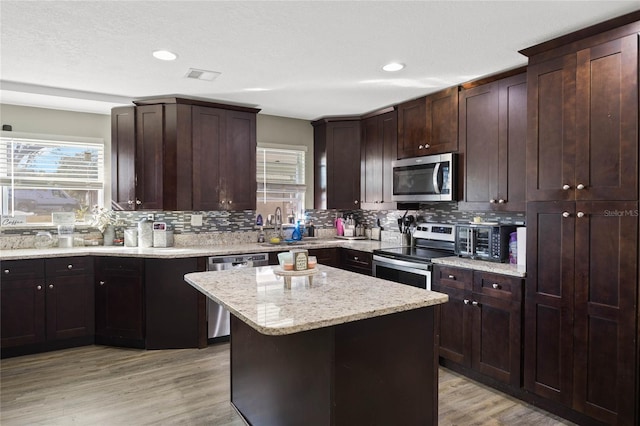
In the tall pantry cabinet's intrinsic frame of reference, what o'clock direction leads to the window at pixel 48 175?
The window is roughly at 1 o'clock from the tall pantry cabinet.

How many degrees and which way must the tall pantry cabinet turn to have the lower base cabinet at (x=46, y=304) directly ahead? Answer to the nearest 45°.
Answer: approximately 45° to its right

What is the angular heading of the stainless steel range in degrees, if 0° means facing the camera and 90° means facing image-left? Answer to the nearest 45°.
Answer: approximately 45°

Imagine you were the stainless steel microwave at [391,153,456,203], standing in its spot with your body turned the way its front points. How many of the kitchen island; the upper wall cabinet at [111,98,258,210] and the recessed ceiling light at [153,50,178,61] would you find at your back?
0

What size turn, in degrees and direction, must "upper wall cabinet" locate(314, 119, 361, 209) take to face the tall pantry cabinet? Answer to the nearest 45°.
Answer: approximately 45° to its left

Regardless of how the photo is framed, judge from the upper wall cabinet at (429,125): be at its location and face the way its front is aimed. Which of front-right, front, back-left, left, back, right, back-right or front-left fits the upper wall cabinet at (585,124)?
left

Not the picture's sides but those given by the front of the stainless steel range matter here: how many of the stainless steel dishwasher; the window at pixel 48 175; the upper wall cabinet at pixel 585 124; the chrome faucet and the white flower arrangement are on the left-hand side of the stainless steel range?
1

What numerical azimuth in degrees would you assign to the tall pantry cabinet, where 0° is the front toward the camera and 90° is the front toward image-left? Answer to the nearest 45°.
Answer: approximately 45°

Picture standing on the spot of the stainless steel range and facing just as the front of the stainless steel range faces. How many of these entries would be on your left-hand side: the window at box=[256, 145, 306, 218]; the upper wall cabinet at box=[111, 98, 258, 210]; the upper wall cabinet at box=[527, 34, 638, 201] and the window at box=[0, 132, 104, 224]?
1

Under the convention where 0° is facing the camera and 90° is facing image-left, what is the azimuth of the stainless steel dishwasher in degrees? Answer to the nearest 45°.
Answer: approximately 0°

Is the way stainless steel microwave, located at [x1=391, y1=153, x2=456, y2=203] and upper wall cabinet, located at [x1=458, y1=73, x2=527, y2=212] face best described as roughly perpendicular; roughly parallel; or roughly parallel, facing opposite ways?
roughly parallel

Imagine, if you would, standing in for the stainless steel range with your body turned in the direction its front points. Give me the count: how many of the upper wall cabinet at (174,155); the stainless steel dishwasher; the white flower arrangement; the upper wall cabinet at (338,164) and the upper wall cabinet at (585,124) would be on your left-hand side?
1

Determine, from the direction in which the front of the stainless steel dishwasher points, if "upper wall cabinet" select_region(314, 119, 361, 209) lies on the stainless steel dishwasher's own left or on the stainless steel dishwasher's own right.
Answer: on the stainless steel dishwasher's own left

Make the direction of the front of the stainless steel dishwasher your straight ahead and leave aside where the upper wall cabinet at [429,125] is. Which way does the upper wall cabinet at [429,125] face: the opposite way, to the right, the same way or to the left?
to the right

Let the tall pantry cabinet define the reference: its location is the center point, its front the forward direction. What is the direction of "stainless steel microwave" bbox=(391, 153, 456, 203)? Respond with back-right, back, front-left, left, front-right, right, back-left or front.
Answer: right

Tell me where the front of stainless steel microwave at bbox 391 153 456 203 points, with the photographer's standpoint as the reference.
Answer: facing the viewer and to the left of the viewer

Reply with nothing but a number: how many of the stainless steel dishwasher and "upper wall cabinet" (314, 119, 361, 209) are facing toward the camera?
2

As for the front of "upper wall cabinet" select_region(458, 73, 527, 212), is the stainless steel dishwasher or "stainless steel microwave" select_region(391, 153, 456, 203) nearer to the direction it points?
the stainless steel dishwasher

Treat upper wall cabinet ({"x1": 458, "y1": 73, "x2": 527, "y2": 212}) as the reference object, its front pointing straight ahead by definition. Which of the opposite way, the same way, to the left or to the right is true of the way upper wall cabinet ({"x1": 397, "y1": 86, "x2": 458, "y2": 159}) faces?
the same way
